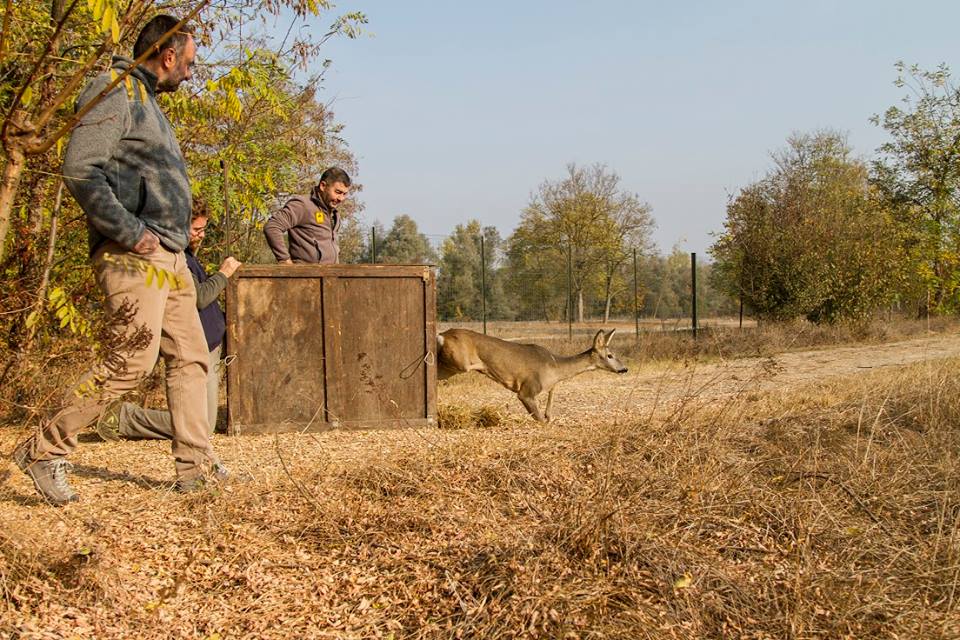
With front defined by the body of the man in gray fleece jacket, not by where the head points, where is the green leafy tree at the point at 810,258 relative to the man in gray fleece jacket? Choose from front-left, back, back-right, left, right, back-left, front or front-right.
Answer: front-left

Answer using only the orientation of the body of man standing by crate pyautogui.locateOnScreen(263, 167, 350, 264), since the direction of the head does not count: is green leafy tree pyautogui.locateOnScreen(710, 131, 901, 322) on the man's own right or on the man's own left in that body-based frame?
on the man's own left

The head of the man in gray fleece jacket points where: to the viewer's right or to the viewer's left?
to the viewer's right

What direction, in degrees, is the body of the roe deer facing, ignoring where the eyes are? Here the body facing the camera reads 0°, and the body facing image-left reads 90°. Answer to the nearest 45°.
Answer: approximately 270°

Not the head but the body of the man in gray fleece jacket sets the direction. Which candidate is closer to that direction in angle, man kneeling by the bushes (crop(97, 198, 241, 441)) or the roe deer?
the roe deer

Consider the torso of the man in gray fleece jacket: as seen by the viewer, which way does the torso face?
to the viewer's right

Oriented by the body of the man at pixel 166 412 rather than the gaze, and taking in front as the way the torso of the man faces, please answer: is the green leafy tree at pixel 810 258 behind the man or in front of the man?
in front

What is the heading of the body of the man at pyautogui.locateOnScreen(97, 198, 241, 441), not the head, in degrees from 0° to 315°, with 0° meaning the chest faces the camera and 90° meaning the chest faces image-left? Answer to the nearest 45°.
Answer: approximately 270°

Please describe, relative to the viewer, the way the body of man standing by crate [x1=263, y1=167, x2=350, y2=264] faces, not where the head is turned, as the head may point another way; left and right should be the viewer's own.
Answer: facing the viewer and to the right of the viewer
